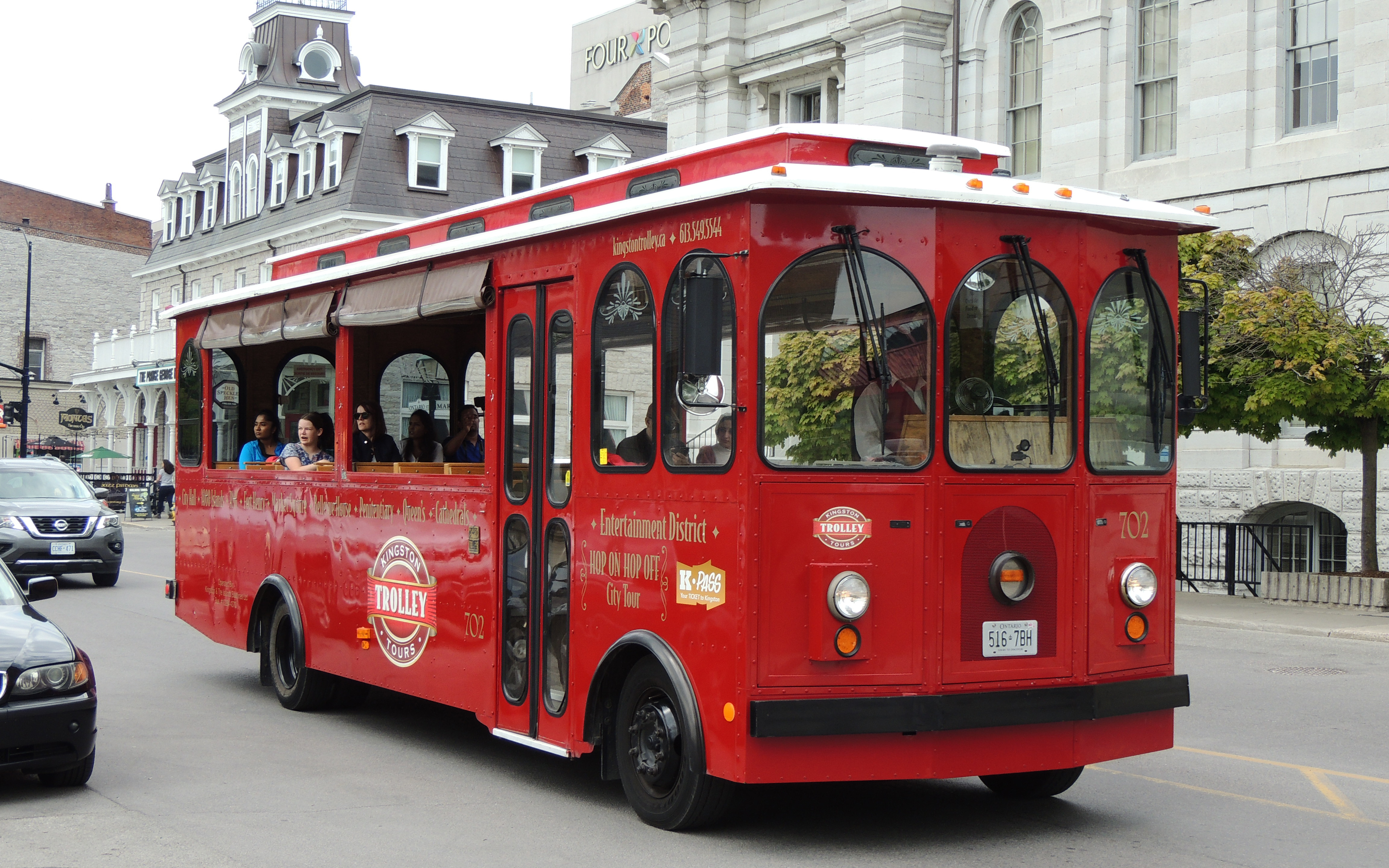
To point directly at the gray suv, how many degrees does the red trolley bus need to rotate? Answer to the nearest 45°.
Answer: approximately 180°

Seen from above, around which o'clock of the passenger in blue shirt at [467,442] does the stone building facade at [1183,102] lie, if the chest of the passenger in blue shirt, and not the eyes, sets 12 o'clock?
The stone building facade is roughly at 9 o'clock from the passenger in blue shirt.

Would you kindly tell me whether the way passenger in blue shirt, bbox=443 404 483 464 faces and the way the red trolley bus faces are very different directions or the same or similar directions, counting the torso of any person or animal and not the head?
same or similar directions

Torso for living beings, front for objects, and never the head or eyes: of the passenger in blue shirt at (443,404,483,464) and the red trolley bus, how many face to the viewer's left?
0

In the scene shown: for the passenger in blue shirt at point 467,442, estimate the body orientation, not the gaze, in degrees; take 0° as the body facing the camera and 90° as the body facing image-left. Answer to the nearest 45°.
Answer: approximately 315°

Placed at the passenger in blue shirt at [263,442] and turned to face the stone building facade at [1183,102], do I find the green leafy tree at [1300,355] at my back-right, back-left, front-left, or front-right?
front-right

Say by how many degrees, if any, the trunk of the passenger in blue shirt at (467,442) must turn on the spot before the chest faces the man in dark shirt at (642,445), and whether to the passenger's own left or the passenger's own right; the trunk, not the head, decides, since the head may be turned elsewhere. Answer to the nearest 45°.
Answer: approximately 45° to the passenger's own right

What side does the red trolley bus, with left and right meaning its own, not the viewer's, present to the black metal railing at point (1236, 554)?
left

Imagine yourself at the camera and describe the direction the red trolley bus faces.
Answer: facing the viewer and to the right of the viewer
